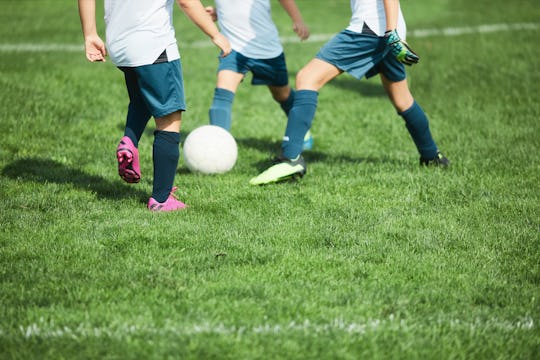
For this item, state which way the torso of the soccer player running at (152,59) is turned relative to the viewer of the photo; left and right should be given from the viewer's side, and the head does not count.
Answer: facing away from the viewer and to the right of the viewer

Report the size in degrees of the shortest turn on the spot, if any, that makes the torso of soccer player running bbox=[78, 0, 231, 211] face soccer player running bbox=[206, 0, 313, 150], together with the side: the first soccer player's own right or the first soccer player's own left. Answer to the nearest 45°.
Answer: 0° — they already face them

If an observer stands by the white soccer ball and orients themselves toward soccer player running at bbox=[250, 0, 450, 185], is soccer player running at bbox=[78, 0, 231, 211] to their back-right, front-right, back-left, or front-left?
back-right
